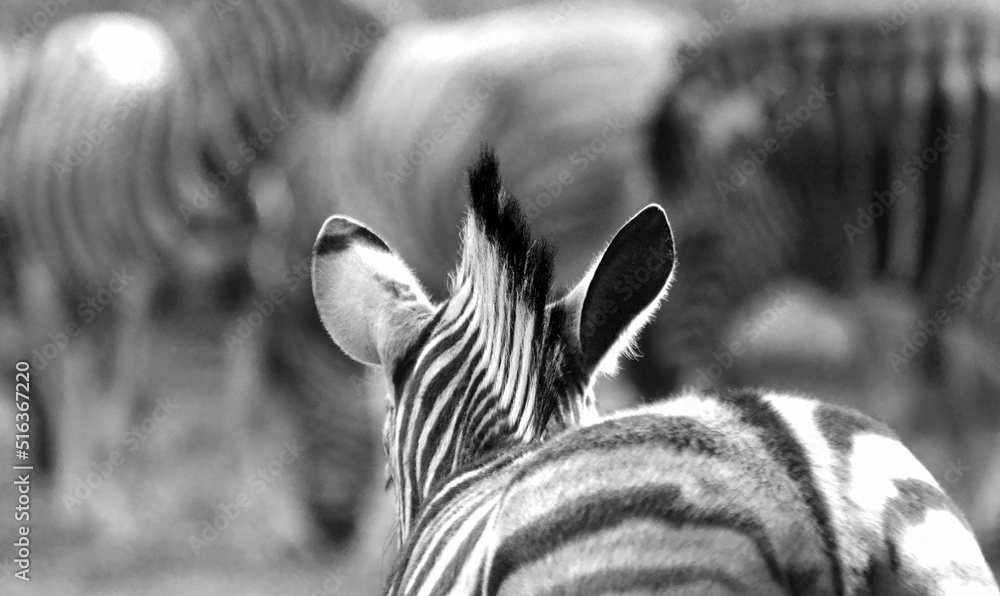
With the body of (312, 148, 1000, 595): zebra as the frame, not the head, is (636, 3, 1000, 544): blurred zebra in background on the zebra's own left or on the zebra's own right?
on the zebra's own right

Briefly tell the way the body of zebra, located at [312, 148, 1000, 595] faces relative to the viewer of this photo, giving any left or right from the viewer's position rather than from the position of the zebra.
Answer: facing away from the viewer and to the left of the viewer

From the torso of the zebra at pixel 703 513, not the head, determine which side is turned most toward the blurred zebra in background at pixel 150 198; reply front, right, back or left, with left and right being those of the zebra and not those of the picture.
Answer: front

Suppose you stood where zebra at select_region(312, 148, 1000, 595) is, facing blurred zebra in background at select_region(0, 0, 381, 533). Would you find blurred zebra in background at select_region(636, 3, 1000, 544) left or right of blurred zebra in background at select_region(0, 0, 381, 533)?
right

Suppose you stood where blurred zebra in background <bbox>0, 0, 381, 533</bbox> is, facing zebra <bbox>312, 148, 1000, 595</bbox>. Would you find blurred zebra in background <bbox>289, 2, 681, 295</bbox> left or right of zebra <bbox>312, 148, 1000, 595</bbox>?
left
